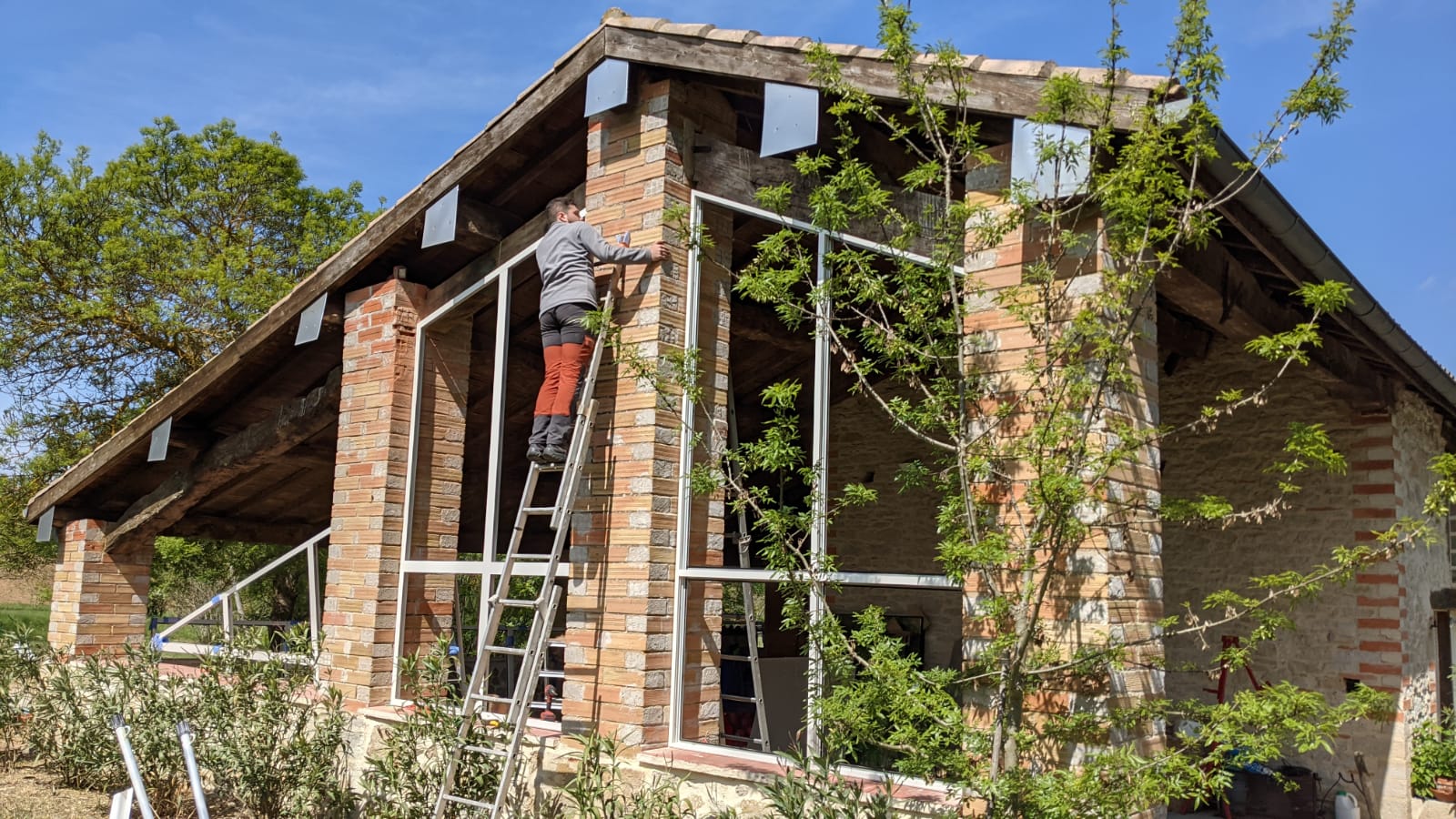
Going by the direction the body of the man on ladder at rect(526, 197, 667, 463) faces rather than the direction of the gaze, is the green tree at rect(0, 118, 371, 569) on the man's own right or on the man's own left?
on the man's own left

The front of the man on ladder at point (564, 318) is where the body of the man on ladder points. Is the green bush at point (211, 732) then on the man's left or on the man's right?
on the man's left

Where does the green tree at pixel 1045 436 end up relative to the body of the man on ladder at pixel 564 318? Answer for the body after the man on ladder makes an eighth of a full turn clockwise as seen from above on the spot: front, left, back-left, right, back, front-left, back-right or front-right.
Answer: front-right

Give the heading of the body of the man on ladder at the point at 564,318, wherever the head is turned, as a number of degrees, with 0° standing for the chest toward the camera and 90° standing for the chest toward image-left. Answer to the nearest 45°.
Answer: approximately 225°

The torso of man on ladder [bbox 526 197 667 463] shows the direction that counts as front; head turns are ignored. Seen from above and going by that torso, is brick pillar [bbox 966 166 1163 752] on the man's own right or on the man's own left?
on the man's own right

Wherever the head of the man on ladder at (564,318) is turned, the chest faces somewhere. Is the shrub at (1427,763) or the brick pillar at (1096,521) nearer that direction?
the shrub
